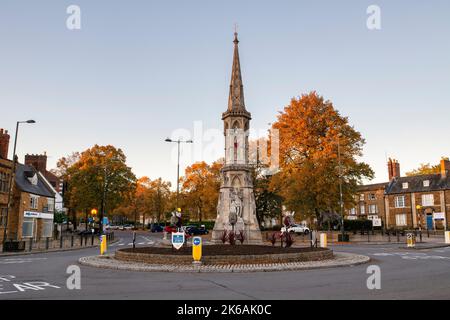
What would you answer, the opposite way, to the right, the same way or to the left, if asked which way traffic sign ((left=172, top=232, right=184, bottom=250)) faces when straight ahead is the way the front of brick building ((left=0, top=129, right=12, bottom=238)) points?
to the right

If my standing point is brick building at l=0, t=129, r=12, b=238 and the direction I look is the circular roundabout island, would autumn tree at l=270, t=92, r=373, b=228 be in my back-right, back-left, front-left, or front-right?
front-left

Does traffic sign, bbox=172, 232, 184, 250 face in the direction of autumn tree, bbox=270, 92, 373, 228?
no

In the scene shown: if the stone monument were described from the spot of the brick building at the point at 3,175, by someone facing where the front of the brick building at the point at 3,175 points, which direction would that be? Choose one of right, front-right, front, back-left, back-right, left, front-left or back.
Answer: front-right

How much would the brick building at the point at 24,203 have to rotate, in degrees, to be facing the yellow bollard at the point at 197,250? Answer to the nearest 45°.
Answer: approximately 45° to its right

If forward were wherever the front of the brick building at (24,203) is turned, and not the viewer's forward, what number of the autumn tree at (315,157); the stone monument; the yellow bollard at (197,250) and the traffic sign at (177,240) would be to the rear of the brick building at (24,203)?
0

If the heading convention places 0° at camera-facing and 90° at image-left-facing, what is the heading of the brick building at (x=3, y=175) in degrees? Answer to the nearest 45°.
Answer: approximately 270°

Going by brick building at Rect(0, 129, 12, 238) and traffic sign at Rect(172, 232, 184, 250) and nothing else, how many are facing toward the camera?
1

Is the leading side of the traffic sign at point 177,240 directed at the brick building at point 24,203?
no

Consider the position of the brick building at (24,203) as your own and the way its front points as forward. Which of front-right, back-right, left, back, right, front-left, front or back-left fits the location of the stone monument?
front

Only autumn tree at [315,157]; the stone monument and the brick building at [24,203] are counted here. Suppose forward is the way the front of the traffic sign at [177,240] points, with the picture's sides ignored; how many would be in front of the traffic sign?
0

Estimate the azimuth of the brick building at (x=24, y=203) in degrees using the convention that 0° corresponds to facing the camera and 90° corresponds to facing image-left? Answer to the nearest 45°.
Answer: approximately 315°

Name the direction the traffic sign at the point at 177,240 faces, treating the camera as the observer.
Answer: facing the viewer

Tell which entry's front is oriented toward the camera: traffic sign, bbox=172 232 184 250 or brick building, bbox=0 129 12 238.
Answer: the traffic sign

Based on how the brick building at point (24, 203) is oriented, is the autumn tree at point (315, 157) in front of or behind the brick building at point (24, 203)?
in front
